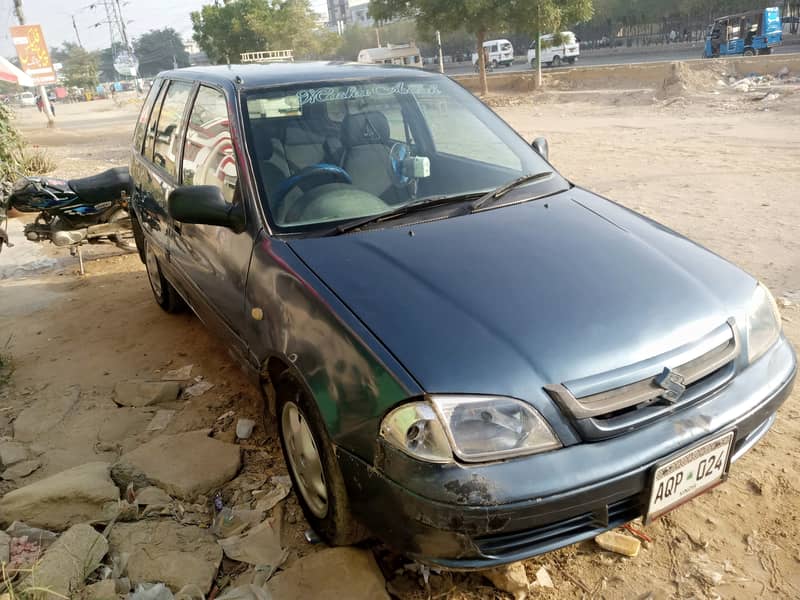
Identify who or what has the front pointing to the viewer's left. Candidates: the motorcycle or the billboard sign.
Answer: the motorcycle

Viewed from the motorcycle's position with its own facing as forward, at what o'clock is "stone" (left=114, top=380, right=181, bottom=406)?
The stone is roughly at 9 o'clock from the motorcycle.

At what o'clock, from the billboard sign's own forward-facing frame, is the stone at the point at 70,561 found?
The stone is roughly at 12 o'clock from the billboard sign.

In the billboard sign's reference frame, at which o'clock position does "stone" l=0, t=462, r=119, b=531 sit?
The stone is roughly at 12 o'clock from the billboard sign.

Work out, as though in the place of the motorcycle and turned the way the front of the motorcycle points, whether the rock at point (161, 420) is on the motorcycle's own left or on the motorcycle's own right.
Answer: on the motorcycle's own left

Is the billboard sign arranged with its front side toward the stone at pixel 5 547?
yes

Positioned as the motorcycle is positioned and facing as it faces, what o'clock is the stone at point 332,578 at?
The stone is roughly at 9 o'clock from the motorcycle.

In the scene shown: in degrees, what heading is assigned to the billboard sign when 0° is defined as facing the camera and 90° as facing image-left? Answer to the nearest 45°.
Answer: approximately 0°

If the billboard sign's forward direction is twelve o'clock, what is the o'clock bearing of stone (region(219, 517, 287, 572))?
The stone is roughly at 12 o'clock from the billboard sign.

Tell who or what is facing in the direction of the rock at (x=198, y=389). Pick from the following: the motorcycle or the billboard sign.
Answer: the billboard sign

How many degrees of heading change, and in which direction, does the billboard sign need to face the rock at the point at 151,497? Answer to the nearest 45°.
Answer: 0° — it already faces it

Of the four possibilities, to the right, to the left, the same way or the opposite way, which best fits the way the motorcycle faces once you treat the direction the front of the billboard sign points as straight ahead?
to the right

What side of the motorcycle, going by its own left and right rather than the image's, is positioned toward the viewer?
left

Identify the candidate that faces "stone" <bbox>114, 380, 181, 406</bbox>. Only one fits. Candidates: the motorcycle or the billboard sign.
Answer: the billboard sign

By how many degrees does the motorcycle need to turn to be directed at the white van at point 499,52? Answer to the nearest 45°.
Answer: approximately 135° to its right

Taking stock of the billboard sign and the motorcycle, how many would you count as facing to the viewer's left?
1

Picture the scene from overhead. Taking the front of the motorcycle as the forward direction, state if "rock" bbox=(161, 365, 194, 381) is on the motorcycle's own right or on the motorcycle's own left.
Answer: on the motorcycle's own left

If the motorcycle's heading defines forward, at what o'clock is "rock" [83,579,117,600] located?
The rock is roughly at 9 o'clock from the motorcycle.

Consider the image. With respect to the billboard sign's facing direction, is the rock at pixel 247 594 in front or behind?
in front

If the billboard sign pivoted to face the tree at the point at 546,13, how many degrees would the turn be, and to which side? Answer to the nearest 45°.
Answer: approximately 45° to its left
